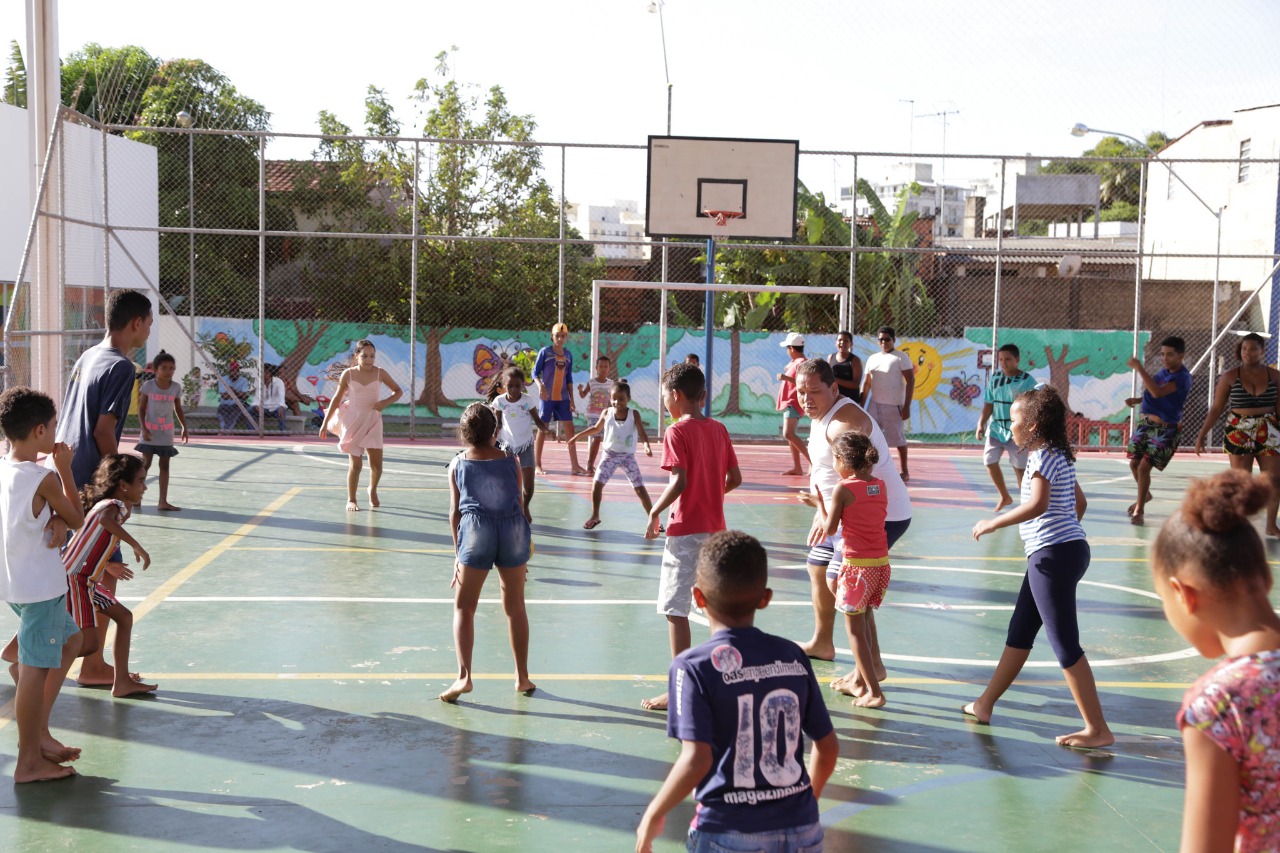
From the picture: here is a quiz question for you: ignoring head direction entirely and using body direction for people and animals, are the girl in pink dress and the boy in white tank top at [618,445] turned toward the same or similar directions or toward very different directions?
same or similar directions

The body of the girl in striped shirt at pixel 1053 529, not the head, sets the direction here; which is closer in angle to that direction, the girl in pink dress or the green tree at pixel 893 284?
the girl in pink dress

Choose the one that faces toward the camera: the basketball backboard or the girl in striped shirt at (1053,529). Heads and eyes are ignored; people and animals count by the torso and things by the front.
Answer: the basketball backboard

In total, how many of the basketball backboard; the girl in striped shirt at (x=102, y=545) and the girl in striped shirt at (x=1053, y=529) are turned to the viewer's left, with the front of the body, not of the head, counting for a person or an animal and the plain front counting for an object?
1

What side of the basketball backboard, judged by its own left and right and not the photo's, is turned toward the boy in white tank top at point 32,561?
front

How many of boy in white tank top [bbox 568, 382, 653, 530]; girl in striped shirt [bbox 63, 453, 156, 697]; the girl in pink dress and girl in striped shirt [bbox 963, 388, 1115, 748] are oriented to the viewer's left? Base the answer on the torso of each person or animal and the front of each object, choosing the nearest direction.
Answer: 1

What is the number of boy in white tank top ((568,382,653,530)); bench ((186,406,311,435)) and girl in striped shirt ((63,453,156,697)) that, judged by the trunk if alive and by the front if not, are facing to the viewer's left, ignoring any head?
0

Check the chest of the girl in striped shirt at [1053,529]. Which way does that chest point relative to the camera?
to the viewer's left

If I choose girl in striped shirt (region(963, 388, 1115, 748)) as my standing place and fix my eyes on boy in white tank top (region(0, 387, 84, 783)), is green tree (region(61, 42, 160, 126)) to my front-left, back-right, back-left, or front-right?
front-right

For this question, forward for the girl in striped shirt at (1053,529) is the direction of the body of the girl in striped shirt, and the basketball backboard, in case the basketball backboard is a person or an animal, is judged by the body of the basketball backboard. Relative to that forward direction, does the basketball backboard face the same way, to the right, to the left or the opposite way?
to the left

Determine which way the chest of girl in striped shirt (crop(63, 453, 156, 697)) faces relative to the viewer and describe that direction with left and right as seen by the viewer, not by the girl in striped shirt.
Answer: facing to the right of the viewer

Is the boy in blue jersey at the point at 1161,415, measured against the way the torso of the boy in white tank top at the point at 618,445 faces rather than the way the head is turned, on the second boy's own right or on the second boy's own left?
on the second boy's own left

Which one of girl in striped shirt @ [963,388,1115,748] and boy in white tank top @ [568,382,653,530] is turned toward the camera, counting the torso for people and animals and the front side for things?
the boy in white tank top

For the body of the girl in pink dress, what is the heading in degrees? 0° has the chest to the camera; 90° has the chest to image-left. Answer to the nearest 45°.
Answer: approximately 0°

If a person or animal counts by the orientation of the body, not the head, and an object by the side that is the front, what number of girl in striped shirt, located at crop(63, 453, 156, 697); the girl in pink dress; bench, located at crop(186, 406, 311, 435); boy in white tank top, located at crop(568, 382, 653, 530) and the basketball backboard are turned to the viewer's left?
0

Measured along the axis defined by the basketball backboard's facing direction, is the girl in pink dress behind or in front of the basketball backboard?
in front

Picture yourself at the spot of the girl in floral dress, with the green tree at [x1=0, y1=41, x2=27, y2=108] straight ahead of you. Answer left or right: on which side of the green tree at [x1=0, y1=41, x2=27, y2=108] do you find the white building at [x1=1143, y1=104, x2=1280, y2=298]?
right

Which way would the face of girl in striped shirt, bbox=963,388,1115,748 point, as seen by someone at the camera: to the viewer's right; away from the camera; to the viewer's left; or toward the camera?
to the viewer's left
